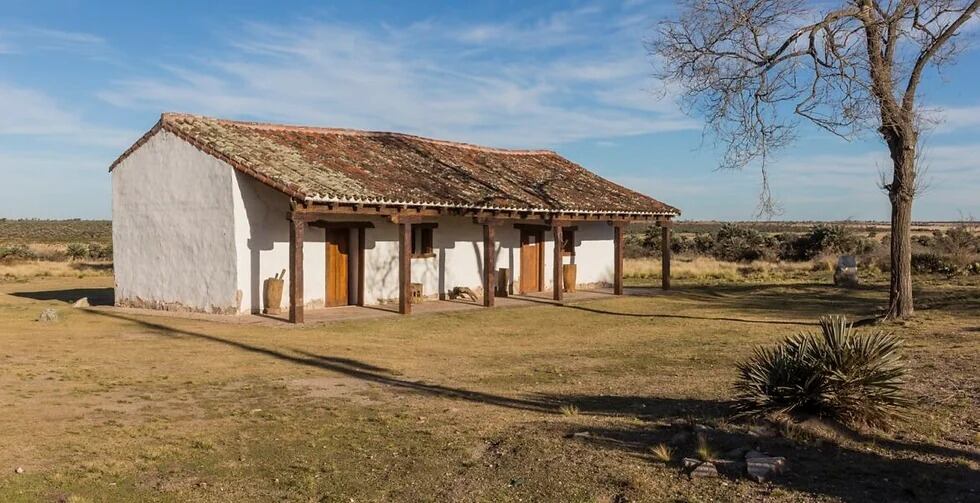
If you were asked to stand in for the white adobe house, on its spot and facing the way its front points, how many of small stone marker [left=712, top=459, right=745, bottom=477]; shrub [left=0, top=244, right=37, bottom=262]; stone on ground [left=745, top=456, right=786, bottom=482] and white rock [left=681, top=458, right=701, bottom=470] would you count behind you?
1

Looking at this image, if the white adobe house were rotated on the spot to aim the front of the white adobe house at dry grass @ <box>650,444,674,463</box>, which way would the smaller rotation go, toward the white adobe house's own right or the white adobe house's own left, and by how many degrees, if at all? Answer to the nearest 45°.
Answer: approximately 45° to the white adobe house's own right

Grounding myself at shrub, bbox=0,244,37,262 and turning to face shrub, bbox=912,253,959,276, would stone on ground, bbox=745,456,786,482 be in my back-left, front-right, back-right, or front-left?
front-right

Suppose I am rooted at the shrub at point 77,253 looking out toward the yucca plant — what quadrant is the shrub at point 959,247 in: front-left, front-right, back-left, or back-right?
front-left

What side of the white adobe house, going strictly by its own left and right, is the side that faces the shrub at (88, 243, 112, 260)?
back

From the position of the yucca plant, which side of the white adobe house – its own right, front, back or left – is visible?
front

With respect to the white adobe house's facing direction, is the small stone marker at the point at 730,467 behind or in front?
in front

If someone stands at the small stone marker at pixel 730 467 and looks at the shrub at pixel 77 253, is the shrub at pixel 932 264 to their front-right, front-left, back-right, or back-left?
front-right

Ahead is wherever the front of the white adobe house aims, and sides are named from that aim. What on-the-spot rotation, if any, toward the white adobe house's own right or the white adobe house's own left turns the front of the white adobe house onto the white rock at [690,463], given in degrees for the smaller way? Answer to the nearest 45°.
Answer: approximately 45° to the white adobe house's own right

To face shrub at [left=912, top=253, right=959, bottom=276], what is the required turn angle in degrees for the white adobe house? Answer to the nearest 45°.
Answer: approximately 45° to its left

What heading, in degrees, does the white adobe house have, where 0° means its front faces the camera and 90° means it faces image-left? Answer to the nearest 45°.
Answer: approximately 315°

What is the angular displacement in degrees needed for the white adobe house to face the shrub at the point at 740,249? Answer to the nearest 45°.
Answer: approximately 90° to its left

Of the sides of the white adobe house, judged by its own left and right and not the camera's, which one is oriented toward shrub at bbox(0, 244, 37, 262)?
back

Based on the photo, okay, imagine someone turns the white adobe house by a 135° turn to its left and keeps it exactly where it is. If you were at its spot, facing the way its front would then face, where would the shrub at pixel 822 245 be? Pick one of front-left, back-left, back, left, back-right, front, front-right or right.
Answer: front-right

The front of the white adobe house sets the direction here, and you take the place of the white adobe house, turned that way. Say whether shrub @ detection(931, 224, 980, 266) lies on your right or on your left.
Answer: on your left
